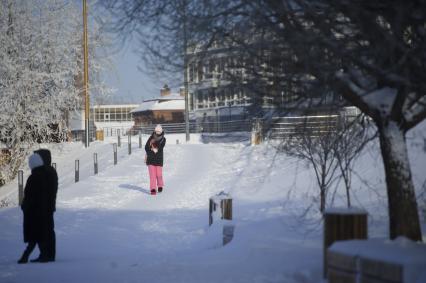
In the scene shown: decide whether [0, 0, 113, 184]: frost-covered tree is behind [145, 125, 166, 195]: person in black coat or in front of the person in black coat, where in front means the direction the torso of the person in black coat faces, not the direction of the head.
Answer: behind

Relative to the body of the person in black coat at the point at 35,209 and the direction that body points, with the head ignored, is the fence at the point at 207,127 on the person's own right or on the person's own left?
on the person's own right

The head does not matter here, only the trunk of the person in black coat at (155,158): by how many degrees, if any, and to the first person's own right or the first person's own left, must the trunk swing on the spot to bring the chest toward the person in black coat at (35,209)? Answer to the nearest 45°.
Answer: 0° — they already face them

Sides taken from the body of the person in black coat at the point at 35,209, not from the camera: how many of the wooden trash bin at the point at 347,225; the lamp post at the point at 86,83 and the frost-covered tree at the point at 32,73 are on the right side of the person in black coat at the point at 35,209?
2

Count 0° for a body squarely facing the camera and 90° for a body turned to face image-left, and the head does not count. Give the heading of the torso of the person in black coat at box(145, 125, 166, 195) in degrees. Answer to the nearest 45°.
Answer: approximately 0°
